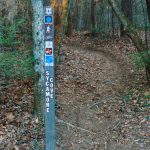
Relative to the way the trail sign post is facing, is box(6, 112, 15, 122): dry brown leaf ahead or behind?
behind

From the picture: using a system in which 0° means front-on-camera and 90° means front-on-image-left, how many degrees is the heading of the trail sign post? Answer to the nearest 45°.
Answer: approximately 0°
